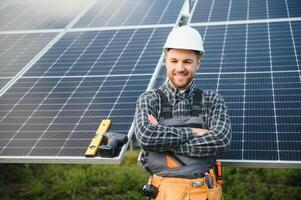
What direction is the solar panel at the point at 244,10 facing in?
toward the camera

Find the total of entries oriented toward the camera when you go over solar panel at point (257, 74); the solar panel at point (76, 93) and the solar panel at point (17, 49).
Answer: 3

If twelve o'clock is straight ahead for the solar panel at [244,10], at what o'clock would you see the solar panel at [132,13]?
the solar panel at [132,13] is roughly at 3 o'clock from the solar panel at [244,10].

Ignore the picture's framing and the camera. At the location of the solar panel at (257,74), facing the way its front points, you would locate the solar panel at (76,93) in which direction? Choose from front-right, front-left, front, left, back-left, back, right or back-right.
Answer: right

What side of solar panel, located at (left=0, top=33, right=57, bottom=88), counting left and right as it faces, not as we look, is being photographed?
front

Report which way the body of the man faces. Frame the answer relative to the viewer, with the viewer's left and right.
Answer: facing the viewer

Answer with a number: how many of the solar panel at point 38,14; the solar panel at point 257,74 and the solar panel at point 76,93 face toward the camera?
3

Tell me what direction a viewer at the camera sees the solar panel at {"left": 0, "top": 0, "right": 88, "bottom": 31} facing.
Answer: facing the viewer
